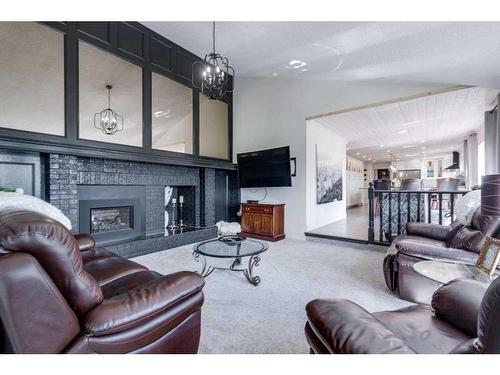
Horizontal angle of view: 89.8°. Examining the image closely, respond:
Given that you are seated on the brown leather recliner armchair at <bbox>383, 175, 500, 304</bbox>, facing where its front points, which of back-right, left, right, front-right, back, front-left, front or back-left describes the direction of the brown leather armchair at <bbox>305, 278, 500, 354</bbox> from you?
left

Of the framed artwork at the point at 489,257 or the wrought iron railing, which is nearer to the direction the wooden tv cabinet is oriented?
the framed artwork

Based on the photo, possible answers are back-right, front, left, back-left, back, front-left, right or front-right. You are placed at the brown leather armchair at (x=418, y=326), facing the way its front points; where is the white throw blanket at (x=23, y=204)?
front-left

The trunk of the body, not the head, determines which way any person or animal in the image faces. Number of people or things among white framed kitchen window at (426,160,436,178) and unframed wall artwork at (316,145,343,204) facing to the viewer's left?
0

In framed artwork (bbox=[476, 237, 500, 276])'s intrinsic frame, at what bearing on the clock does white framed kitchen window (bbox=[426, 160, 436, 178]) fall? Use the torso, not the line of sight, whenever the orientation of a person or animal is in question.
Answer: white framed kitchen window (bbox=[426, 160, 436, 178]) is roughly at 4 o'clock from framed artwork (bbox=[476, 237, 500, 276]).

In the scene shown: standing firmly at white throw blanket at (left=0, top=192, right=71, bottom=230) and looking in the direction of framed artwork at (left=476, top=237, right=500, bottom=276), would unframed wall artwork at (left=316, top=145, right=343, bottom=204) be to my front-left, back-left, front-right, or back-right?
front-left

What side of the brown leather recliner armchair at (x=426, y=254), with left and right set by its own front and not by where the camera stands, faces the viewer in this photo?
left

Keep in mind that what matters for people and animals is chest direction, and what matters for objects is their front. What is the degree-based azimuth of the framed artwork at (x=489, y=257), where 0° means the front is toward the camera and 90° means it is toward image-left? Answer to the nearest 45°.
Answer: approximately 45°

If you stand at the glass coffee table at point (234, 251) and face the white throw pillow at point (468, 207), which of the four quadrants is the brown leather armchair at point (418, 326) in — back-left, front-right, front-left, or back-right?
front-right

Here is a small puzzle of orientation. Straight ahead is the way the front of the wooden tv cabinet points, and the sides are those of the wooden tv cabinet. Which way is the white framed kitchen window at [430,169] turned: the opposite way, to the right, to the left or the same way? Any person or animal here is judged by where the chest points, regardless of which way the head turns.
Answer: the same way

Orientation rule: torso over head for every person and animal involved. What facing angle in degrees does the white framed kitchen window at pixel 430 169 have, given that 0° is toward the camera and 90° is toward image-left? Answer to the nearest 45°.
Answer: approximately 0°

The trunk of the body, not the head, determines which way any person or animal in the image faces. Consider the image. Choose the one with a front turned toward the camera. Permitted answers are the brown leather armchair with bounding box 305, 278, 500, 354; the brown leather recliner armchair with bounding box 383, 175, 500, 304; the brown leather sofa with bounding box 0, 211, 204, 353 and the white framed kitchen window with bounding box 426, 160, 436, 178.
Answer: the white framed kitchen window

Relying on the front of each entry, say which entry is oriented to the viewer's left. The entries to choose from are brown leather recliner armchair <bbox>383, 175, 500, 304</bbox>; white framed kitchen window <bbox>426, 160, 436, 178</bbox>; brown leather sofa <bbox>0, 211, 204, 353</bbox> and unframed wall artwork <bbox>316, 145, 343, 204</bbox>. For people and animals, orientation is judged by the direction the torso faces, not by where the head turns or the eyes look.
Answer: brown leather recliner armchair <bbox>383, 175, 500, 304</bbox>

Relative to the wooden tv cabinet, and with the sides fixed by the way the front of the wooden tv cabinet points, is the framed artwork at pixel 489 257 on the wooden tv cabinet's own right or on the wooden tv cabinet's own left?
on the wooden tv cabinet's own left

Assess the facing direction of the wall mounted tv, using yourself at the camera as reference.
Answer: facing the viewer and to the left of the viewer

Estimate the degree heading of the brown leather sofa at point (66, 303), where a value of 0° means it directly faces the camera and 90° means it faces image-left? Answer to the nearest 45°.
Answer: approximately 225°

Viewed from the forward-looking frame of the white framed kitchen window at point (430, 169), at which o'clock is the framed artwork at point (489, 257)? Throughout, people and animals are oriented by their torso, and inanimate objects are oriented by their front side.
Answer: the framed artwork at point (489, 257) is roughly at 12 o'clock from the white framed kitchen window at point (430, 169).
